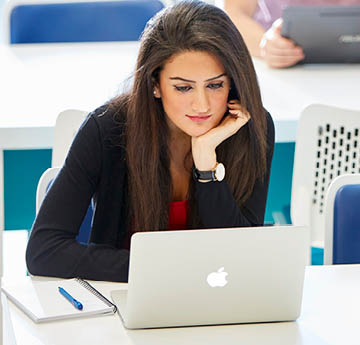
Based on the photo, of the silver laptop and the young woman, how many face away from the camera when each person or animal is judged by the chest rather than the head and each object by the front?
1

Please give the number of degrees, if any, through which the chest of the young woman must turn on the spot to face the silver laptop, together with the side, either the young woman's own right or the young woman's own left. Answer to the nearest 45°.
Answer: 0° — they already face it

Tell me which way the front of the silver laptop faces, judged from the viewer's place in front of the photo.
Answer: facing away from the viewer

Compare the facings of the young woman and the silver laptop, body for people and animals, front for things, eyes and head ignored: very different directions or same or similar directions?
very different directions

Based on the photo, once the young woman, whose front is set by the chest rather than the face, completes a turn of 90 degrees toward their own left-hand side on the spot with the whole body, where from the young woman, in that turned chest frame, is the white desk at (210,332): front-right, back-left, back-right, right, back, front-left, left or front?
right

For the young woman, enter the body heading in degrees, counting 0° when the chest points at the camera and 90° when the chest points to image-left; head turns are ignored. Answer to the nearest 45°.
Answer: approximately 0°

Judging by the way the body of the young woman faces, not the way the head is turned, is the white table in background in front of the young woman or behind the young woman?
behind

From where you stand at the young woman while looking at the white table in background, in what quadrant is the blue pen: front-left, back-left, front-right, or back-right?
back-left

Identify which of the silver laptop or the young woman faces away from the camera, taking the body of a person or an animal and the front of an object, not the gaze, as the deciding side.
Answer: the silver laptop

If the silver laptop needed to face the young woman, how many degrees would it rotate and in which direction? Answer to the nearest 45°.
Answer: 0° — it already faces them
